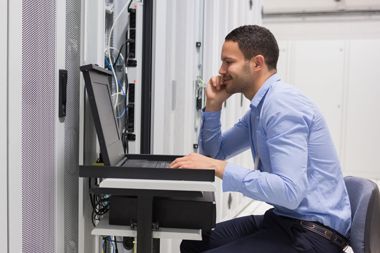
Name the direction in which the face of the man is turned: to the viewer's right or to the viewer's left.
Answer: to the viewer's left

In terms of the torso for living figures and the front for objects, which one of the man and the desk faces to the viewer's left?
the man

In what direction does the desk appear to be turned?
to the viewer's right

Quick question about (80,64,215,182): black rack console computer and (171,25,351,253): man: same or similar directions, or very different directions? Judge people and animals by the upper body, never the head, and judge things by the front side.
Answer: very different directions

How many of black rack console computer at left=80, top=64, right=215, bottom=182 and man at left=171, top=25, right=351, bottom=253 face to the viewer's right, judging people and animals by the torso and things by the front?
1

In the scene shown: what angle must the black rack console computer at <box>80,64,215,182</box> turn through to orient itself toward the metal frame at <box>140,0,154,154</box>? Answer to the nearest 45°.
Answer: approximately 90° to its left

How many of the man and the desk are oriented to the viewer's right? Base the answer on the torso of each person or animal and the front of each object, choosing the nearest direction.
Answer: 1

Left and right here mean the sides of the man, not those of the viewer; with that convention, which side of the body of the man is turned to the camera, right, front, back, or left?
left

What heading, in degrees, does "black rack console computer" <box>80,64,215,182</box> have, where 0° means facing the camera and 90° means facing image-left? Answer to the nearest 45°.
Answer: approximately 270°
